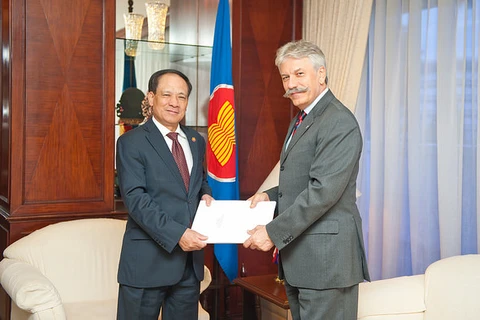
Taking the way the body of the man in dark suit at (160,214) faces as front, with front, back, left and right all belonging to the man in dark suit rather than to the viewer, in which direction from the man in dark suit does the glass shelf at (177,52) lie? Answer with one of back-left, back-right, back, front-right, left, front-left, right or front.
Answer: back-left

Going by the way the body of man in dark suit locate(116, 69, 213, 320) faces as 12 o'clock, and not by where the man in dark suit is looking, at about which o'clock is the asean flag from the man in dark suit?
The asean flag is roughly at 8 o'clock from the man in dark suit.

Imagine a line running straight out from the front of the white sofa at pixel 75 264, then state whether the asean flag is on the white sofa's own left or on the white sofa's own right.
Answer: on the white sofa's own left

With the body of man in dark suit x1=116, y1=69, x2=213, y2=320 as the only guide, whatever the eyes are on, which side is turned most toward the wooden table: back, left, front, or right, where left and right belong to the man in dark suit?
left

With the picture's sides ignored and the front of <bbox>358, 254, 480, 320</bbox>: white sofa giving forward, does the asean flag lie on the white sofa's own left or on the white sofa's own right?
on the white sofa's own right

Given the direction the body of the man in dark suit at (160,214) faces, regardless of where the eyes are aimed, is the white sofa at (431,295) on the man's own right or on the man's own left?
on the man's own left
